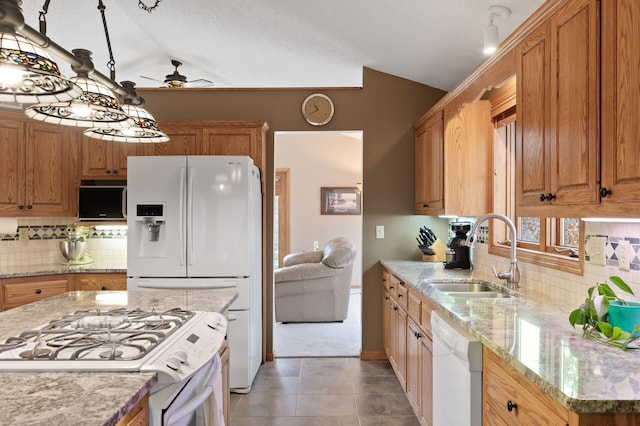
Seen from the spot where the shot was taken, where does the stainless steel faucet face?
facing to the left of the viewer

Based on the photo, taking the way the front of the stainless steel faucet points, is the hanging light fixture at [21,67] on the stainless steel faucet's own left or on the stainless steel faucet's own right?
on the stainless steel faucet's own left

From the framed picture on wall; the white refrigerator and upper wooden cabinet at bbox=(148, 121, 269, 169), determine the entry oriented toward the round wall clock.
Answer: the framed picture on wall

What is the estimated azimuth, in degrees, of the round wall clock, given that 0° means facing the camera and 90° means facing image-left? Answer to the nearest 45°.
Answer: approximately 0°

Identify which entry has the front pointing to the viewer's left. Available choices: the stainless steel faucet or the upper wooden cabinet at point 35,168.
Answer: the stainless steel faucet
